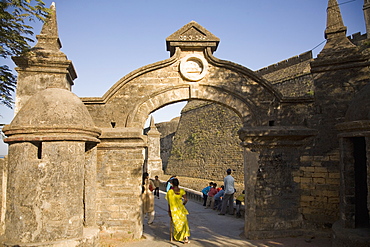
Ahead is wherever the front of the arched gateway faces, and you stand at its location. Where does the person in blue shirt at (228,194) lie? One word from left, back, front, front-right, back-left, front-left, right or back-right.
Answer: back

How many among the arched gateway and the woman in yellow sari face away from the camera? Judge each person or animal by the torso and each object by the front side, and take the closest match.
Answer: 1

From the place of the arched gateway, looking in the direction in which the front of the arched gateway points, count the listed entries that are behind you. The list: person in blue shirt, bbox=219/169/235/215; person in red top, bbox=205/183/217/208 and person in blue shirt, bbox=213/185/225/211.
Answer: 3

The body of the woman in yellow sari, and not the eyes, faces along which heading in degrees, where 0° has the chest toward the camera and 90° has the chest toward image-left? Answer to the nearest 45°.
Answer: approximately 180°

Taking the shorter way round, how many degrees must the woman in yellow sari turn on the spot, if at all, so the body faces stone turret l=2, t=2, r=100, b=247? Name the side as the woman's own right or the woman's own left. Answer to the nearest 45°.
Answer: approximately 135° to the woman's own left

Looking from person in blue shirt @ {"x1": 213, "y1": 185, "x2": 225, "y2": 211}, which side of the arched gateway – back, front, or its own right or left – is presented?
back

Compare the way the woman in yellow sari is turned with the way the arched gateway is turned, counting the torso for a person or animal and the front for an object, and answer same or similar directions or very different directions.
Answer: very different directions

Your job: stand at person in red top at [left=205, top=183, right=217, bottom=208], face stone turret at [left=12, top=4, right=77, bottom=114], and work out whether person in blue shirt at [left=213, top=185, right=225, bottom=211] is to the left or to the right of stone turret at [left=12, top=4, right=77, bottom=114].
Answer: left

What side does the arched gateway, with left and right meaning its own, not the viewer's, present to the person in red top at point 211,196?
back

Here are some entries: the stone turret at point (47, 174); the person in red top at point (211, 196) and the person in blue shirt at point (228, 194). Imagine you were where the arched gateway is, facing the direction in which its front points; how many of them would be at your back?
2
